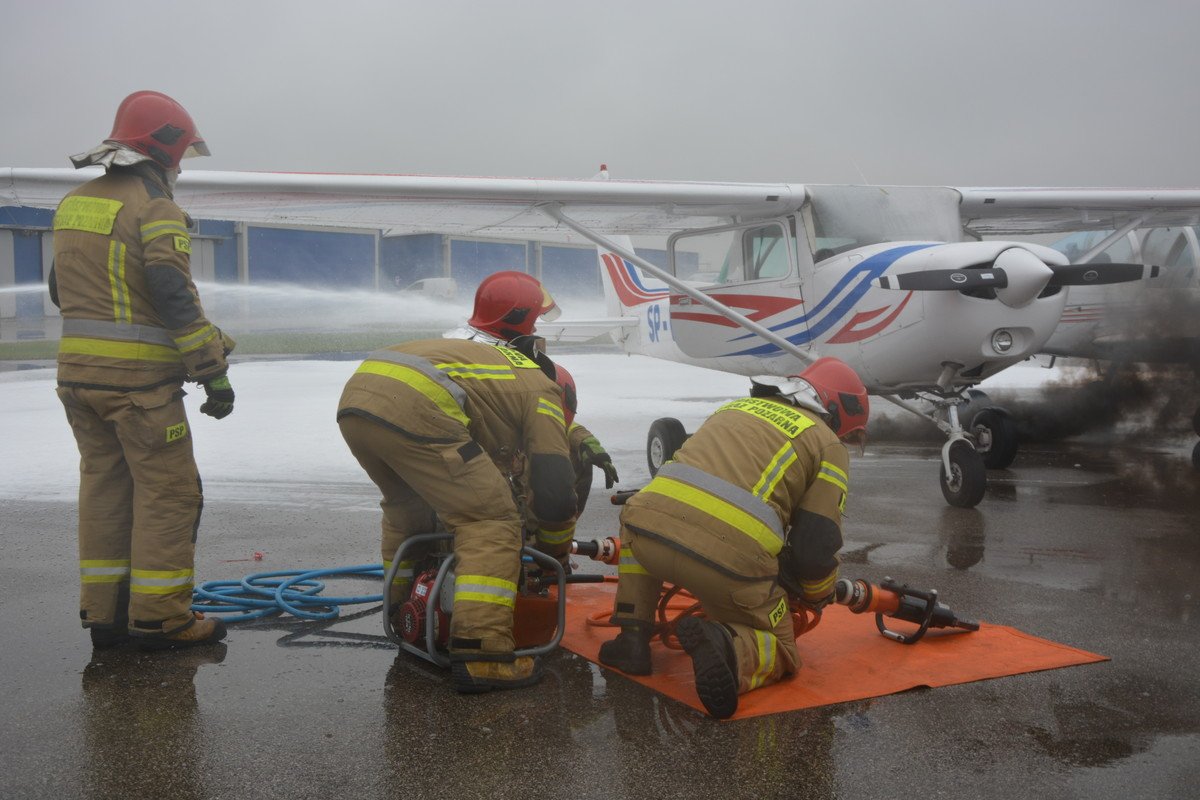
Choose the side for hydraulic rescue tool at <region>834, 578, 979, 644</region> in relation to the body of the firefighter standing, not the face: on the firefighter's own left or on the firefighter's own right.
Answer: on the firefighter's own right

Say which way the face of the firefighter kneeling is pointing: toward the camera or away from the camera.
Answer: away from the camera

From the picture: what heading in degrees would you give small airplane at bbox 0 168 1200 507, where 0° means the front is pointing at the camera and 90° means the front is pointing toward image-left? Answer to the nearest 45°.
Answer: approximately 315°

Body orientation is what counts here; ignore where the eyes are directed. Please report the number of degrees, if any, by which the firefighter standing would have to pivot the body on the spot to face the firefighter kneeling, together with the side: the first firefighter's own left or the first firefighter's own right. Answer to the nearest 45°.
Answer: approximately 90° to the first firefighter's own right

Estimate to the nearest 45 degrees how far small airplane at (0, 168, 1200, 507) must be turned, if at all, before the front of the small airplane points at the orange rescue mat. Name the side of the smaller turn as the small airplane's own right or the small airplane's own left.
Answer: approximately 45° to the small airplane's own right

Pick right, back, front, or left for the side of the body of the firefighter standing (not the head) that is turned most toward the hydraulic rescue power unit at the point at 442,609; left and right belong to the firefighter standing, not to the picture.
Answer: right

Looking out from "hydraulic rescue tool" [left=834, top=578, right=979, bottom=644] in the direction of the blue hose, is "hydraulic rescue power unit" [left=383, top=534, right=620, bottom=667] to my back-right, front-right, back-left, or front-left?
front-left

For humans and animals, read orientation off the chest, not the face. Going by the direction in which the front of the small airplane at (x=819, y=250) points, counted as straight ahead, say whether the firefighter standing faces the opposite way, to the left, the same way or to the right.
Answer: to the left

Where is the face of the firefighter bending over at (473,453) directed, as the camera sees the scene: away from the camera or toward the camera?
away from the camera

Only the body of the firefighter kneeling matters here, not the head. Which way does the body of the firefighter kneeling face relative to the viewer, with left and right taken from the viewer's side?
facing away from the viewer and to the right of the viewer

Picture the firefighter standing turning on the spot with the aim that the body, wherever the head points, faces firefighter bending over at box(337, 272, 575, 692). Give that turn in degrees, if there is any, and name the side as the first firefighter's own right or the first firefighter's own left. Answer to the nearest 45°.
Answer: approximately 90° to the first firefighter's own right

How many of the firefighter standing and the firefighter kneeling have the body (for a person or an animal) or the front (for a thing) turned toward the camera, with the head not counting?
0

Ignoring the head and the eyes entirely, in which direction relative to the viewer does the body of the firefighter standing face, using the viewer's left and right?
facing away from the viewer and to the right of the viewer

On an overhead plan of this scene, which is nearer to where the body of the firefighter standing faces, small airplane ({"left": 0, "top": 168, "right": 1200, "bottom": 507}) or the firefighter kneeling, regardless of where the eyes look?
the small airplane

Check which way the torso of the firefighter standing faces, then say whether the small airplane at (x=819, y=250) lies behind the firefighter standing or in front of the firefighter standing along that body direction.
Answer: in front
